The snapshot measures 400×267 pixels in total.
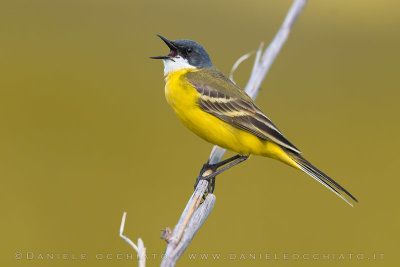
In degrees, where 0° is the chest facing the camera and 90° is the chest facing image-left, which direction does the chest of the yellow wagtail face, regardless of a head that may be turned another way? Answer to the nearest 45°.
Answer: approximately 90°
